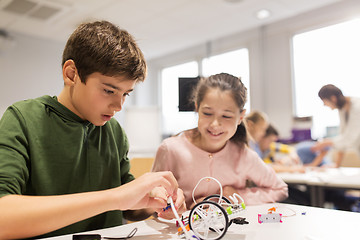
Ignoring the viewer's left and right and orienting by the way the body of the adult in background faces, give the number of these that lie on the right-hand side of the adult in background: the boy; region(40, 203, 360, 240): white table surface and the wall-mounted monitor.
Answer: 0

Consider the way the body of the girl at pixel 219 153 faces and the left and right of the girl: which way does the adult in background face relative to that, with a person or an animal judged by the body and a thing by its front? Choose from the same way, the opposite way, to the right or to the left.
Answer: to the right

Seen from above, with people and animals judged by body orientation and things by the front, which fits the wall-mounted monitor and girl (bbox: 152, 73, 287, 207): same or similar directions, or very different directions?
same or similar directions

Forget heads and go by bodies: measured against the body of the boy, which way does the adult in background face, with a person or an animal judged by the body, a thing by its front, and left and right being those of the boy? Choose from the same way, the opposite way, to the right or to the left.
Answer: the opposite way

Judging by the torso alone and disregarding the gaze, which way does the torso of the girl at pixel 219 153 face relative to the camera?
toward the camera

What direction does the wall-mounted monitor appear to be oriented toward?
toward the camera

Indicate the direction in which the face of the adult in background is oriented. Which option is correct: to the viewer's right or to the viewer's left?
to the viewer's left

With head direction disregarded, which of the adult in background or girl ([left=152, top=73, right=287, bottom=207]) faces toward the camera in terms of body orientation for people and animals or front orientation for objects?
the girl

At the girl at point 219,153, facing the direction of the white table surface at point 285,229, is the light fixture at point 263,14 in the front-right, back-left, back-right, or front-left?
back-left

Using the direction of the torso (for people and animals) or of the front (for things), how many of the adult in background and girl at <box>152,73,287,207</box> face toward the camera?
1

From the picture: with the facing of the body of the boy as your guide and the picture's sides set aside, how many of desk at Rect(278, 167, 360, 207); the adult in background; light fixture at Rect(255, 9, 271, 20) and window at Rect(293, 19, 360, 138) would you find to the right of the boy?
0

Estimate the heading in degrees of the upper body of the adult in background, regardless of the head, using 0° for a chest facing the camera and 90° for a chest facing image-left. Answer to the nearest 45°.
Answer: approximately 90°

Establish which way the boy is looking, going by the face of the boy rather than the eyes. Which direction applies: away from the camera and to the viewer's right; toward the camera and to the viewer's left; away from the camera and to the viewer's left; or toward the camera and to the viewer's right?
toward the camera and to the viewer's right
